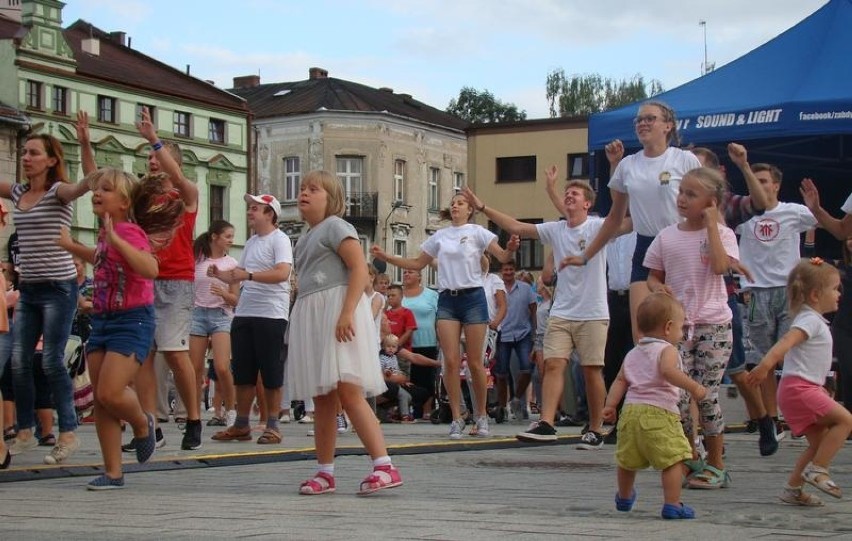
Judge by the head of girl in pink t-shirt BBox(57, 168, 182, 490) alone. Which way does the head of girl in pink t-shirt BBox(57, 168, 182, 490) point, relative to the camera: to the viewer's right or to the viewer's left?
to the viewer's left

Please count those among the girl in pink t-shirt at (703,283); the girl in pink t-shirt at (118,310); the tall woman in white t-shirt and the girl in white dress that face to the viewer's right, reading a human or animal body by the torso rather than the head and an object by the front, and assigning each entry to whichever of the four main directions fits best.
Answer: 0

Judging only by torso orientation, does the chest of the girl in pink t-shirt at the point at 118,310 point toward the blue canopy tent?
no

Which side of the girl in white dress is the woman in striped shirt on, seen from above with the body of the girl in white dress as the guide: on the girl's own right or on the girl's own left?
on the girl's own right

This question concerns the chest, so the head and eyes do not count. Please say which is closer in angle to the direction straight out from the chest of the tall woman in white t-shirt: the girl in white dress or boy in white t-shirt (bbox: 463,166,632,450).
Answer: the girl in white dress

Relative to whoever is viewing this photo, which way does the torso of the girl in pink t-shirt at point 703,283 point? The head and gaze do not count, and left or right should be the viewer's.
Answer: facing the viewer and to the left of the viewer

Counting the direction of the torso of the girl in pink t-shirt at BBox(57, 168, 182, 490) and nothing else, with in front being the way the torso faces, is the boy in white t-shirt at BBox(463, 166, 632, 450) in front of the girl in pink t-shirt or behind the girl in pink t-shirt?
behind

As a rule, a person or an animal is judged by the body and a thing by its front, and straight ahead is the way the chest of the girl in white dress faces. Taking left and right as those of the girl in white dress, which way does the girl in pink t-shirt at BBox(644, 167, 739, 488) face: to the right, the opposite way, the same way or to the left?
the same way

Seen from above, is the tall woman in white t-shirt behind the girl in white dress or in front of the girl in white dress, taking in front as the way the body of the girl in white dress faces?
behind

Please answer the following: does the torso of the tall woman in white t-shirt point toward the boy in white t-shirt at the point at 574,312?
no

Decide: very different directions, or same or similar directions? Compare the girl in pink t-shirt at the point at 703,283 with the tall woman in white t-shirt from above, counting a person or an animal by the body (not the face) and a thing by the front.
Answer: same or similar directions

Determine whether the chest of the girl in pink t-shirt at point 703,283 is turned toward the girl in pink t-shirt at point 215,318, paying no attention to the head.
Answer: no
